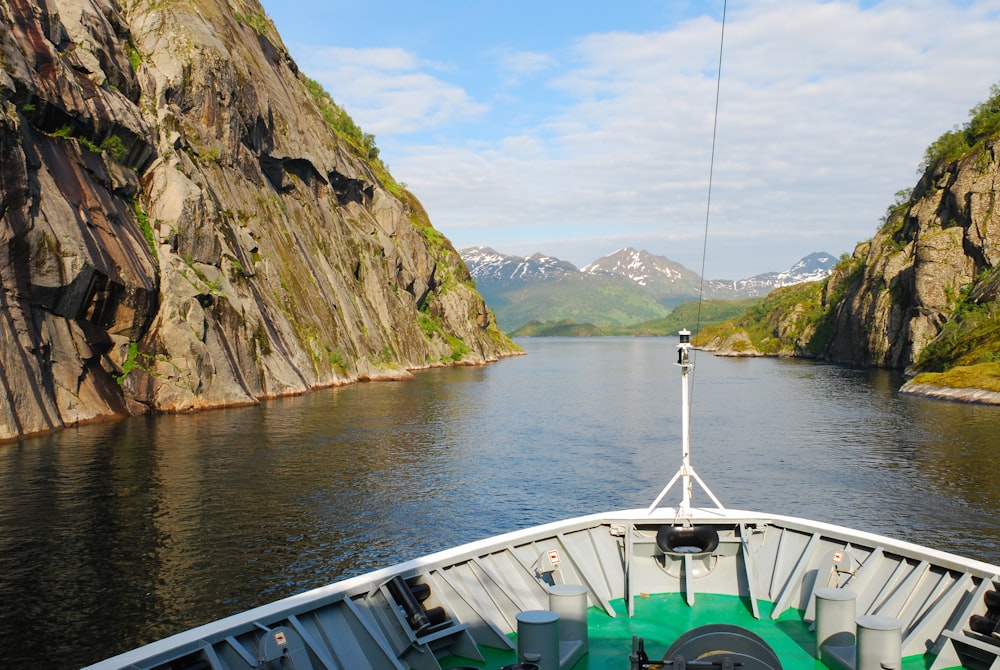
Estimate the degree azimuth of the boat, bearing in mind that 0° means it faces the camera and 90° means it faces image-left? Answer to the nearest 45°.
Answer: approximately 180°
